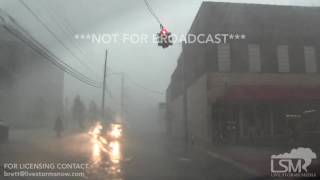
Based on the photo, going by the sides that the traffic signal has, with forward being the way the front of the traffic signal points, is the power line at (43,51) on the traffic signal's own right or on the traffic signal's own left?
on the traffic signal's own right

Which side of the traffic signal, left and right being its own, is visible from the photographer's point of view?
front

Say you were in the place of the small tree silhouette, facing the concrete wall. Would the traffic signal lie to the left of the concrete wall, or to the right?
right

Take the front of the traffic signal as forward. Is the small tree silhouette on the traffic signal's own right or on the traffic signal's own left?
on the traffic signal's own right
